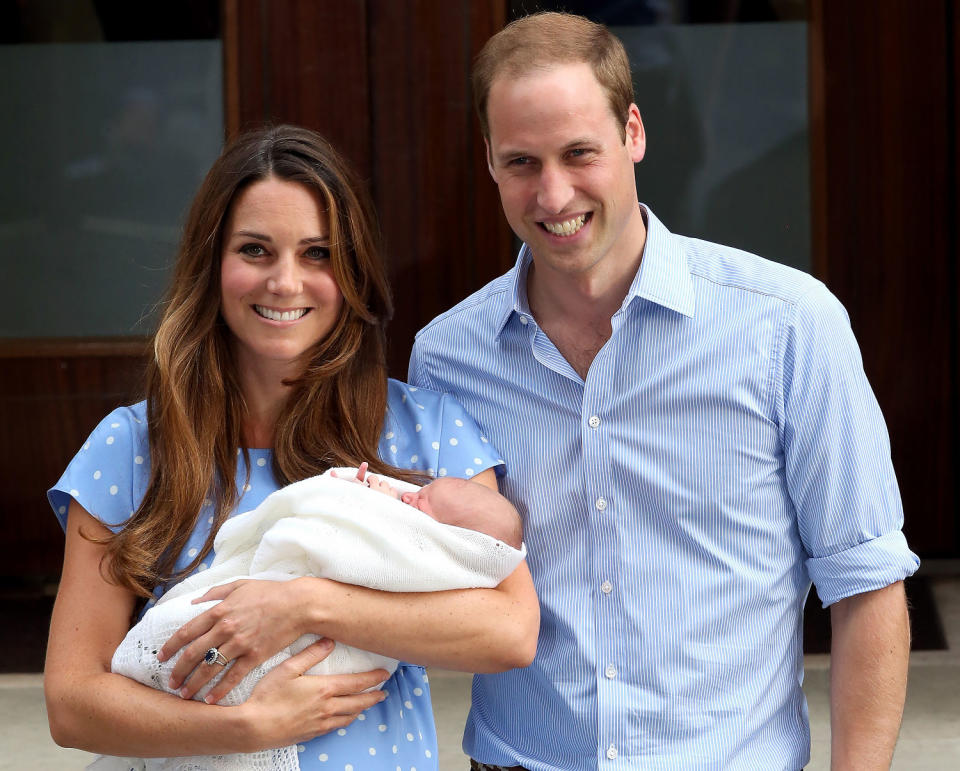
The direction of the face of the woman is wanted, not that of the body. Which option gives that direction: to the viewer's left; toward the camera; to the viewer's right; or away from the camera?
toward the camera

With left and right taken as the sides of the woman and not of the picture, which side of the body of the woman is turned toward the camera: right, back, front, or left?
front

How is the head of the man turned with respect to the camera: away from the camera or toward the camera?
toward the camera

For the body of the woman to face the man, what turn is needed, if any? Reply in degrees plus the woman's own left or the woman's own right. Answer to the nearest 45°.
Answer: approximately 90° to the woman's own left
